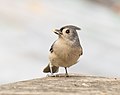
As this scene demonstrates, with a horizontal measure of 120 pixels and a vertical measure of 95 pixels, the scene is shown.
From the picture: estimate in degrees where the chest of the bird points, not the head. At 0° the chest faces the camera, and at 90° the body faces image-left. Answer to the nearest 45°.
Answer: approximately 315°
